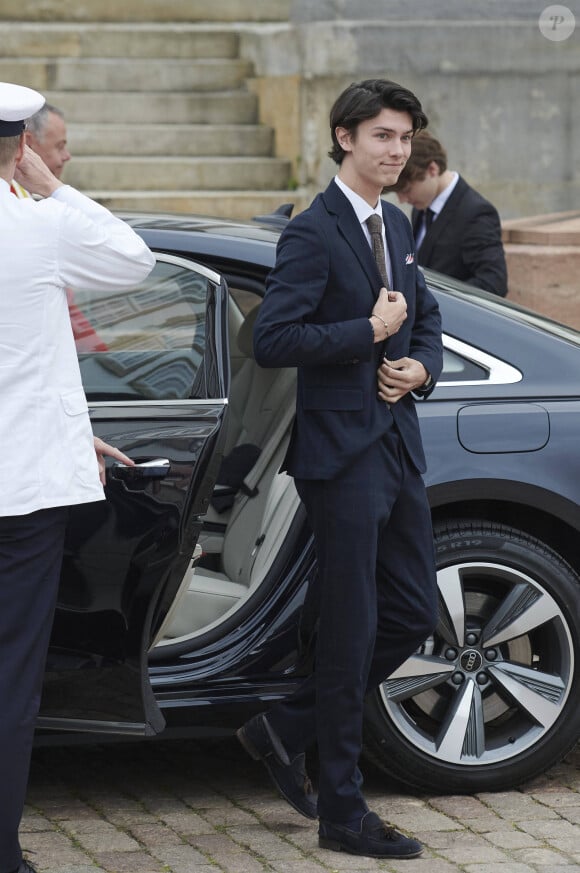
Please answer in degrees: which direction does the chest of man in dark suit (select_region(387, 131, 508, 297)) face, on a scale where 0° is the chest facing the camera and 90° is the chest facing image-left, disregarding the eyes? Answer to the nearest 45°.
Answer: approximately 45°

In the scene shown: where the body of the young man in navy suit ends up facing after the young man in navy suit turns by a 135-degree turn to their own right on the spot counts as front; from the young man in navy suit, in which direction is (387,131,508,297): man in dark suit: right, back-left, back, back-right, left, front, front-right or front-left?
right

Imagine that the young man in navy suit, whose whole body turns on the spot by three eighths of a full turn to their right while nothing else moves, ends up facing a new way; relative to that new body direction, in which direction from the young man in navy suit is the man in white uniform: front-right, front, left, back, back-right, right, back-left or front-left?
front-left

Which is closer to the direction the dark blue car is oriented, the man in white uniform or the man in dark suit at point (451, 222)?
the man in white uniform

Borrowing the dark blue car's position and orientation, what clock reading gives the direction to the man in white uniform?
The man in white uniform is roughly at 10 o'clock from the dark blue car.

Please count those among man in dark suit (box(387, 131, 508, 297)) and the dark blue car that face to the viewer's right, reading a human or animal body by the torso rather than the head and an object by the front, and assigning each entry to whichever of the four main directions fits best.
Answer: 0

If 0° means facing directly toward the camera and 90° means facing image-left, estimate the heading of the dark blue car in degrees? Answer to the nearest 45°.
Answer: approximately 90°

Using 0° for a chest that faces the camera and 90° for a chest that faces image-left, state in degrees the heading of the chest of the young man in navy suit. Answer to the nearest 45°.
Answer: approximately 315°

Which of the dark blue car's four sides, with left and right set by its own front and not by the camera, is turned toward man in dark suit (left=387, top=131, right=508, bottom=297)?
right
